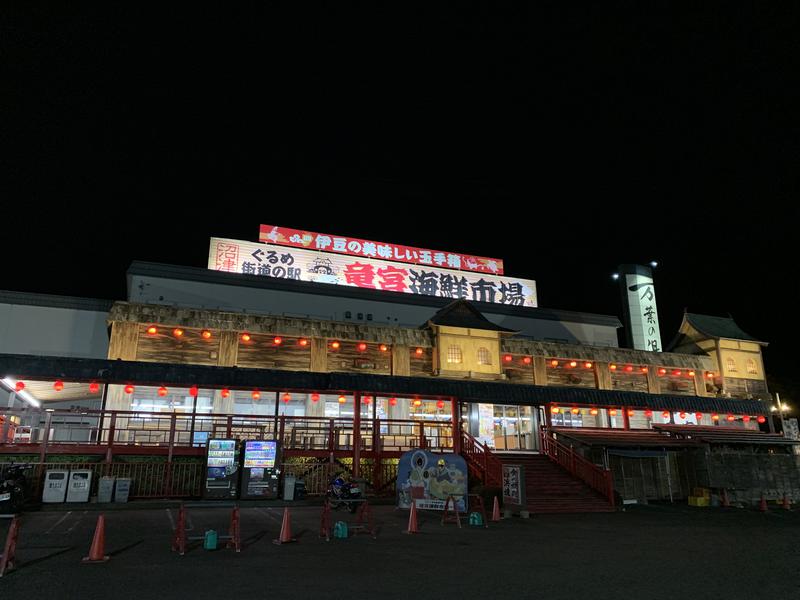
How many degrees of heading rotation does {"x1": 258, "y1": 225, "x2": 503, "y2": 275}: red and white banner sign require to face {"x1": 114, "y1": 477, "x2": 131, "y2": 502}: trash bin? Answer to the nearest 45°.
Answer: approximately 45° to its right

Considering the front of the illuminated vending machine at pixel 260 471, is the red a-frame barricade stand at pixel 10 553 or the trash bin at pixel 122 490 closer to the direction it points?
the red a-frame barricade stand

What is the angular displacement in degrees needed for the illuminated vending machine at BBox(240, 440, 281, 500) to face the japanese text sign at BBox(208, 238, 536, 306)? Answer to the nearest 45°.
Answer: approximately 135° to its left

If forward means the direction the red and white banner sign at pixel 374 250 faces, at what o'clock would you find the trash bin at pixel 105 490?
The trash bin is roughly at 1 o'clock from the red and white banner sign.

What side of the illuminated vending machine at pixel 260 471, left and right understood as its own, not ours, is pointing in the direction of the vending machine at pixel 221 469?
right

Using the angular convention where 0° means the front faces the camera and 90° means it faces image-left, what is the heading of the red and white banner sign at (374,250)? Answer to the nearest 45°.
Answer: approximately 0°

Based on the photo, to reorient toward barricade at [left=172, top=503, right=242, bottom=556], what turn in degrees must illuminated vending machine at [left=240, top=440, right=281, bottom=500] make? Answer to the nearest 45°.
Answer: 0° — it already faces it
